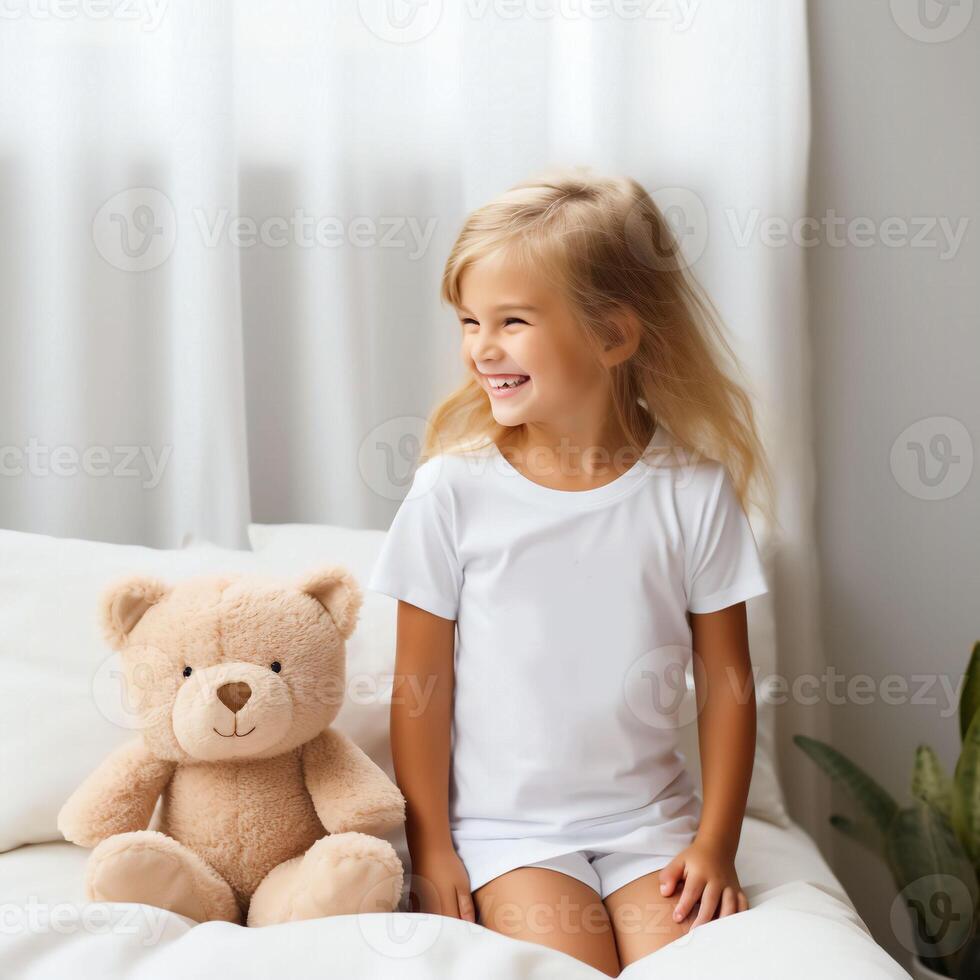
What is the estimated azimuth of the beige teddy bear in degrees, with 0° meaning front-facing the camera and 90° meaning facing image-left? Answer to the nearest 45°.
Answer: approximately 0°

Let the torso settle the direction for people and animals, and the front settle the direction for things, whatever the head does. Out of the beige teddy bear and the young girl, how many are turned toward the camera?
2

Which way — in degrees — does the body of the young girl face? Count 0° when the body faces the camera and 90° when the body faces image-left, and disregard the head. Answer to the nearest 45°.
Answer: approximately 0°
